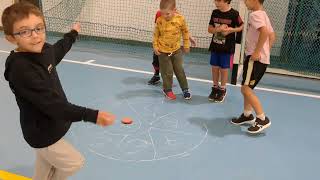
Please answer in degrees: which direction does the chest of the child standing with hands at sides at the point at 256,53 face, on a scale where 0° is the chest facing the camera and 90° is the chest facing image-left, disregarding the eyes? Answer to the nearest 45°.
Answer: approximately 90°

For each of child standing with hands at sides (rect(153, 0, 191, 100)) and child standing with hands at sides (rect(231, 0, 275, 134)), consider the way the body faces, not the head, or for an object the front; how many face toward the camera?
1

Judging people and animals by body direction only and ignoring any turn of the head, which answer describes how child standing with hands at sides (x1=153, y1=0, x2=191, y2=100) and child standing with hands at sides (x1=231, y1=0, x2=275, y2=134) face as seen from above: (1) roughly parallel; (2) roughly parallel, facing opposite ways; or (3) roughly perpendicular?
roughly perpendicular

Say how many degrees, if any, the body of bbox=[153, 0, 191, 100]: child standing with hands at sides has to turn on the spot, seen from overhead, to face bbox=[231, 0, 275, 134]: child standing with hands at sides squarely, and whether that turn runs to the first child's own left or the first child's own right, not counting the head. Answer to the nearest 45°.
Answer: approximately 45° to the first child's own left

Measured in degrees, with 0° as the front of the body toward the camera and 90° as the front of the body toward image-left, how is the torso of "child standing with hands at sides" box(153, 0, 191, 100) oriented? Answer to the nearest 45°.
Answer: approximately 0°

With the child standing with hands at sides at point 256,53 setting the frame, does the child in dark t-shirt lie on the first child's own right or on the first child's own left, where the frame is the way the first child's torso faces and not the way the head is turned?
on the first child's own right

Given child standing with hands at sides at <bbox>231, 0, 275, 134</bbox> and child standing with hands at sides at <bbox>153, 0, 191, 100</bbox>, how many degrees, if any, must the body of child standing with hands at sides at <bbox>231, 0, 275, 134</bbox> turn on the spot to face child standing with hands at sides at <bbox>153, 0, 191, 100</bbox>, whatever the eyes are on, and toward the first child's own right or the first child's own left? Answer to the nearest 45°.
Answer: approximately 45° to the first child's own right
